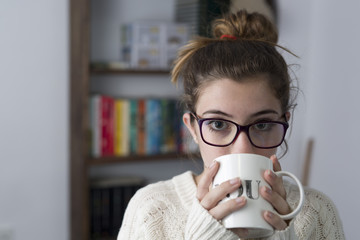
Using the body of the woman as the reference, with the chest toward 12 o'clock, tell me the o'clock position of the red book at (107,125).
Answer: The red book is roughly at 5 o'clock from the woman.

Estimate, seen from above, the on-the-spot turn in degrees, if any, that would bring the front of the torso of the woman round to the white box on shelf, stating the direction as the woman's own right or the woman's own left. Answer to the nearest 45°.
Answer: approximately 180°

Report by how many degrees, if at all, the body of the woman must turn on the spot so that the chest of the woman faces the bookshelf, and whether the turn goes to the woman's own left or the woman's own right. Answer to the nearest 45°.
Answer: approximately 135° to the woman's own right

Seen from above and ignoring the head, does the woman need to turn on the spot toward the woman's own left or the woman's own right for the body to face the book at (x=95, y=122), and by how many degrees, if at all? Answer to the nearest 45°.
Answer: approximately 135° to the woman's own right

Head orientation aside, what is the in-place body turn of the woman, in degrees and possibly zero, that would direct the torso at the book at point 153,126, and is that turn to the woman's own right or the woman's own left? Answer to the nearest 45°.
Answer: approximately 180°

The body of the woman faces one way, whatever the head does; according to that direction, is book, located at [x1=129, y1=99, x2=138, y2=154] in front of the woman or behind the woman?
behind

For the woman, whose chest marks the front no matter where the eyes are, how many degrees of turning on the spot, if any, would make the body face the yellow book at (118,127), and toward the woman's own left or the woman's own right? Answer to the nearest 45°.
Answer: approximately 135° to the woman's own right

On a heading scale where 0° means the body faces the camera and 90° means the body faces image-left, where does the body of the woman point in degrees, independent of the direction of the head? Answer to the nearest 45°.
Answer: approximately 0°
